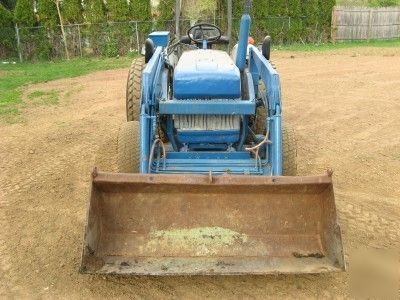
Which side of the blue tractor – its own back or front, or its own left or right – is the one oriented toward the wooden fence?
back

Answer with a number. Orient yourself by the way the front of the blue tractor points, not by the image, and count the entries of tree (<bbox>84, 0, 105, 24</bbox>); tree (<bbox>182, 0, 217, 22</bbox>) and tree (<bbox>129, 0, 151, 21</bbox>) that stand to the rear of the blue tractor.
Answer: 3

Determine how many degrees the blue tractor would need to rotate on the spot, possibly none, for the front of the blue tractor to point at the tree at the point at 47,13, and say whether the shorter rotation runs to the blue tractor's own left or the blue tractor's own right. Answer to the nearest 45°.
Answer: approximately 180°

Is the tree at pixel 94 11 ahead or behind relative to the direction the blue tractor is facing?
behind

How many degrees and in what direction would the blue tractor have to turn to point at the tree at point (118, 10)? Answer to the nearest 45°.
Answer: approximately 180°

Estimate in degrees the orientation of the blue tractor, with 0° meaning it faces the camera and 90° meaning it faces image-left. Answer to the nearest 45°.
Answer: approximately 0°

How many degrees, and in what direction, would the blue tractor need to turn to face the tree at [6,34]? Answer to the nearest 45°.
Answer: approximately 135° to its right

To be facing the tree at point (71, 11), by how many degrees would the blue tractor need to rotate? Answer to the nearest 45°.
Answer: approximately 180°

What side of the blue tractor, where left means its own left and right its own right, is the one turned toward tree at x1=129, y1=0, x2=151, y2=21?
back

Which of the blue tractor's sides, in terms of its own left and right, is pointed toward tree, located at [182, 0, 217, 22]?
back
